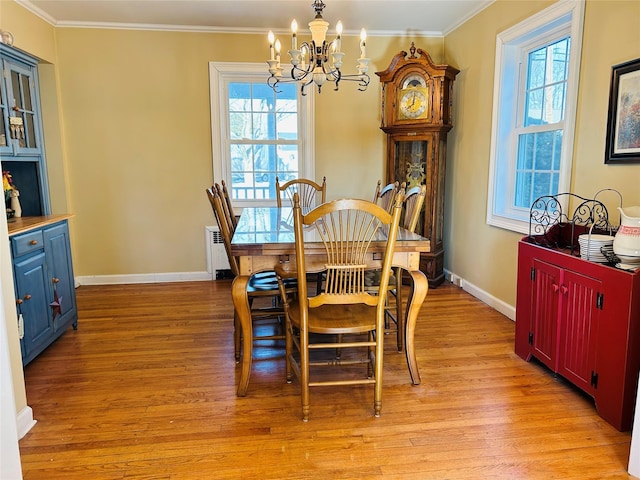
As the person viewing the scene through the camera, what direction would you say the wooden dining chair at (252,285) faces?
facing to the right of the viewer

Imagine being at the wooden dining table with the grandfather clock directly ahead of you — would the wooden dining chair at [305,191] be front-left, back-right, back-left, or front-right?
front-left

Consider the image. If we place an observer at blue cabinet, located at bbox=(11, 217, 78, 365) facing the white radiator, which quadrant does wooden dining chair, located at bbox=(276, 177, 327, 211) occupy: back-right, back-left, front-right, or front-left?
front-right

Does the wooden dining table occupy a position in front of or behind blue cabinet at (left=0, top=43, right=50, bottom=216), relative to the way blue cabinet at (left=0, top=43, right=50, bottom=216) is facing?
in front

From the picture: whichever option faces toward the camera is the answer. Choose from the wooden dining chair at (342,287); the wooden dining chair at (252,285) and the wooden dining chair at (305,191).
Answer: the wooden dining chair at (305,191)

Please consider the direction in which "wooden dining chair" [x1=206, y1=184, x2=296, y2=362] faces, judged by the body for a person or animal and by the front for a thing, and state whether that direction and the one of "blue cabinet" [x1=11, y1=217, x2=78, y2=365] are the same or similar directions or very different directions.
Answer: same or similar directions

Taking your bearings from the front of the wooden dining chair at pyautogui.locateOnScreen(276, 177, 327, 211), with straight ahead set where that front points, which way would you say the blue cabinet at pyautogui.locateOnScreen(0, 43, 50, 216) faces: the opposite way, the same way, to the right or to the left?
to the left

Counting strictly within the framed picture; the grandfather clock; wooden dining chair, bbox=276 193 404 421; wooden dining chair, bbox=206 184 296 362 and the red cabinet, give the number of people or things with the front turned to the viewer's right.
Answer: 1

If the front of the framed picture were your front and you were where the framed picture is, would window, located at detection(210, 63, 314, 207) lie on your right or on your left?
on your right

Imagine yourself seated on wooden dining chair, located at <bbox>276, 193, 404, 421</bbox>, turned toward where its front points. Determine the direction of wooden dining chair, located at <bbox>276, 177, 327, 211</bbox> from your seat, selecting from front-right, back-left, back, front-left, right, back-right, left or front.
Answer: front

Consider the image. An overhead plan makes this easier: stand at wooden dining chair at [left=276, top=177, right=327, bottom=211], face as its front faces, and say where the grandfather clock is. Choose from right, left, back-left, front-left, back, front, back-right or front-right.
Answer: left

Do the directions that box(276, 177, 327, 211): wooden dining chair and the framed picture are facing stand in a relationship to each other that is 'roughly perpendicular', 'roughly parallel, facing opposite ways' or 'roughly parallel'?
roughly perpendicular

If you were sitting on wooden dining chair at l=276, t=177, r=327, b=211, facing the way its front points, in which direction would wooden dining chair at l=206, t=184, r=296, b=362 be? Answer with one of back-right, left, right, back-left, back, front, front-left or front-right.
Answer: front

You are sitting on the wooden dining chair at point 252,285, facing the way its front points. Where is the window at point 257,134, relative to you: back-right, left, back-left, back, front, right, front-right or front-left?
left

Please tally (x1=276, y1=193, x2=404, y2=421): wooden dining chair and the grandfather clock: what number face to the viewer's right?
0

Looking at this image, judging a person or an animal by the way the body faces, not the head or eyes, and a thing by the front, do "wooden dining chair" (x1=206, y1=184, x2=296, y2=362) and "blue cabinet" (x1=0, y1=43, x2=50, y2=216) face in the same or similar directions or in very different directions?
same or similar directions

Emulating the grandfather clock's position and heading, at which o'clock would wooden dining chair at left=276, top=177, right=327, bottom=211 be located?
The wooden dining chair is roughly at 1 o'clock from the grandfather clock.

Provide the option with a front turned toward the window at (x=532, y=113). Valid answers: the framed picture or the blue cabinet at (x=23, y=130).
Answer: the blue cabinet

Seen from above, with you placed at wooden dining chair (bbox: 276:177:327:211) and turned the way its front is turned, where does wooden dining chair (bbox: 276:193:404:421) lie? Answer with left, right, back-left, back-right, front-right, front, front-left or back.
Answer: front

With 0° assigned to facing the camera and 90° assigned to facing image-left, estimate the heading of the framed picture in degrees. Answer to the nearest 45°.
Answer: approximately 45°

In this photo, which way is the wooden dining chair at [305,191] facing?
toward the camera
